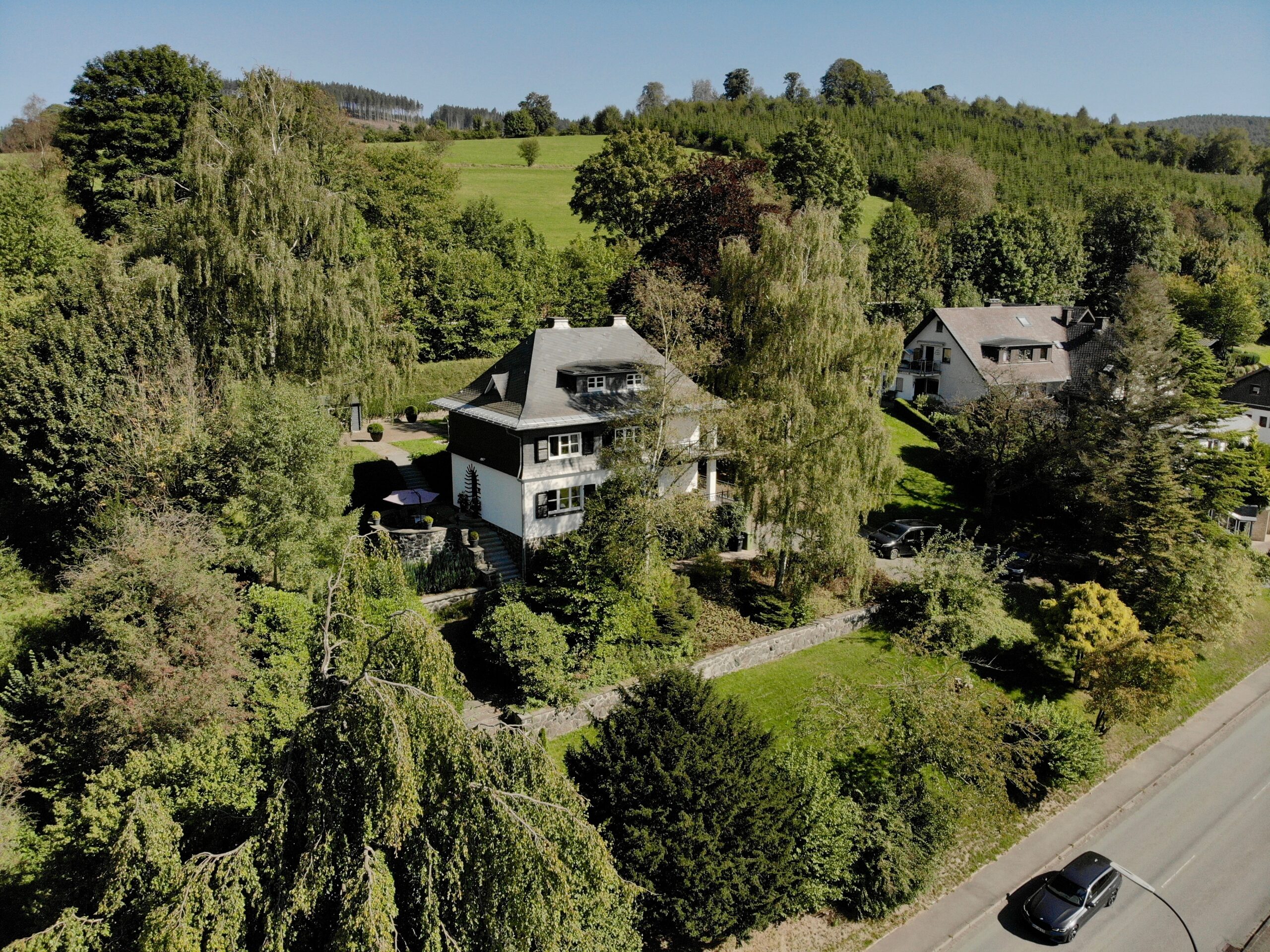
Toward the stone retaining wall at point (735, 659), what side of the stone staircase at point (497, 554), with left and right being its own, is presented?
front

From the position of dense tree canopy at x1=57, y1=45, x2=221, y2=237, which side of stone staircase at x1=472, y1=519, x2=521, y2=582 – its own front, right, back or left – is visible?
back

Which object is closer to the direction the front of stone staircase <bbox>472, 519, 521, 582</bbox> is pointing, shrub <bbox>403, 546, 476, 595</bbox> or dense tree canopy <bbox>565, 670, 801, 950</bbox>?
the dense tree canopy

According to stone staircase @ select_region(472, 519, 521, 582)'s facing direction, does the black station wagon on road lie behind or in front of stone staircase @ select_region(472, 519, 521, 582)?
in front

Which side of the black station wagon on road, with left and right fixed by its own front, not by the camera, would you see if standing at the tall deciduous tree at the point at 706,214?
right

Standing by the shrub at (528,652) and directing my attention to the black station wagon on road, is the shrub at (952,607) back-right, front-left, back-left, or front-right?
front-left

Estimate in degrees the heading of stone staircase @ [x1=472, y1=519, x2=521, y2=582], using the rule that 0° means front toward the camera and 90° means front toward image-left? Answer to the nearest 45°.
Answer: approximately 315°

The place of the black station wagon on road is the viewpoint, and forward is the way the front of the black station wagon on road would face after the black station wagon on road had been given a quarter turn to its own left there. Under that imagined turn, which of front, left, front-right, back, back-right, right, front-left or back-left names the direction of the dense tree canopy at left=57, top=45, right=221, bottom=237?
back-right

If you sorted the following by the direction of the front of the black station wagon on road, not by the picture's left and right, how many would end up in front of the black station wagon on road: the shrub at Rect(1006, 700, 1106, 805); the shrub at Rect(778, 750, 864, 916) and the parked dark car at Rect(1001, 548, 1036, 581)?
1

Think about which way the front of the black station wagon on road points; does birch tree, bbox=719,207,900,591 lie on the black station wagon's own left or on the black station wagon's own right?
on the black station wagon's own right

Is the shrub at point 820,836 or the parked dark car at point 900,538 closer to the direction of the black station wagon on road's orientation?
the shrub

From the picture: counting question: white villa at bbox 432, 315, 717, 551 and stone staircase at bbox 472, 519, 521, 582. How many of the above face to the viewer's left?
0

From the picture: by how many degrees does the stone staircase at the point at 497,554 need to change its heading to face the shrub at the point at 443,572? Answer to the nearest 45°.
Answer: approximately 90° to its right

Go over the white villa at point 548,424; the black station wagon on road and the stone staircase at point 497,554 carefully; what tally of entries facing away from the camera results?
0
